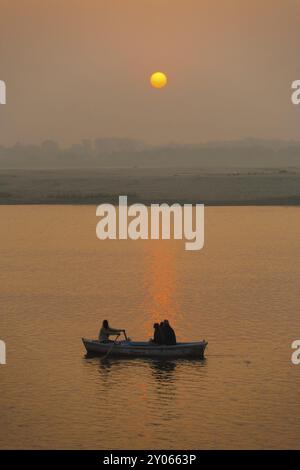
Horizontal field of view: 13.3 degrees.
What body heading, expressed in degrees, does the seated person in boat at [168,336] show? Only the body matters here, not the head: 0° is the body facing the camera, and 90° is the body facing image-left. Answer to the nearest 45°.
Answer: approximately 90°

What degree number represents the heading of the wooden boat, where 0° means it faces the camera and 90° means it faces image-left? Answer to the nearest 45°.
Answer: approximately 90°
